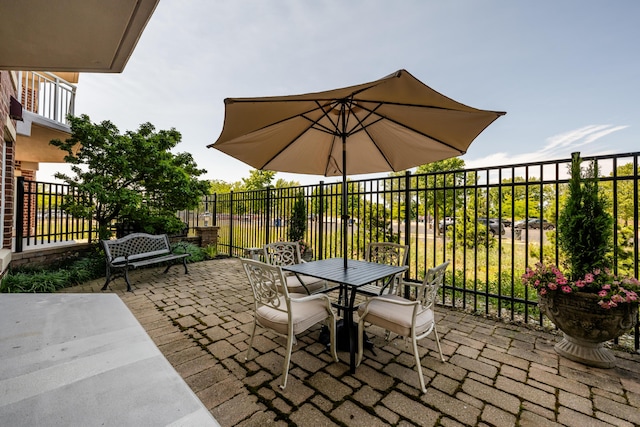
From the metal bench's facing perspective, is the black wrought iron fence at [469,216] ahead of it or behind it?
ahead

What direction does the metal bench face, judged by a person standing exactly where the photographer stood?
facing the viewer and to the right of the viewer

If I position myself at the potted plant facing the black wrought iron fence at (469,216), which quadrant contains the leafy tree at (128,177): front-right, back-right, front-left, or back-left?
front-left

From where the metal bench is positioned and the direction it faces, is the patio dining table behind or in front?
in front

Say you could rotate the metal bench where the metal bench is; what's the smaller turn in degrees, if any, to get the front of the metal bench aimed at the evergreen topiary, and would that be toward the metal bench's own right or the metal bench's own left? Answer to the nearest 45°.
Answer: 0° — it already faces it

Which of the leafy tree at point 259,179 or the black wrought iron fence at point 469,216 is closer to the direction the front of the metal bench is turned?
the black wrought iron fence

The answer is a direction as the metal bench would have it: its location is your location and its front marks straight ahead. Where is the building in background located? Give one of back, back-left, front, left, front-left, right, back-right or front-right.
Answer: front-right

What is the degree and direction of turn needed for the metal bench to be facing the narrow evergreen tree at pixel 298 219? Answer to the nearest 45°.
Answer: approximately 45° to its left

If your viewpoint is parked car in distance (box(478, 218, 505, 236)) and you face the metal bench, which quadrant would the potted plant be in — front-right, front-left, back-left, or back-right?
front-left

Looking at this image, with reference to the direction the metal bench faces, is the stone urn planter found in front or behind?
in front
